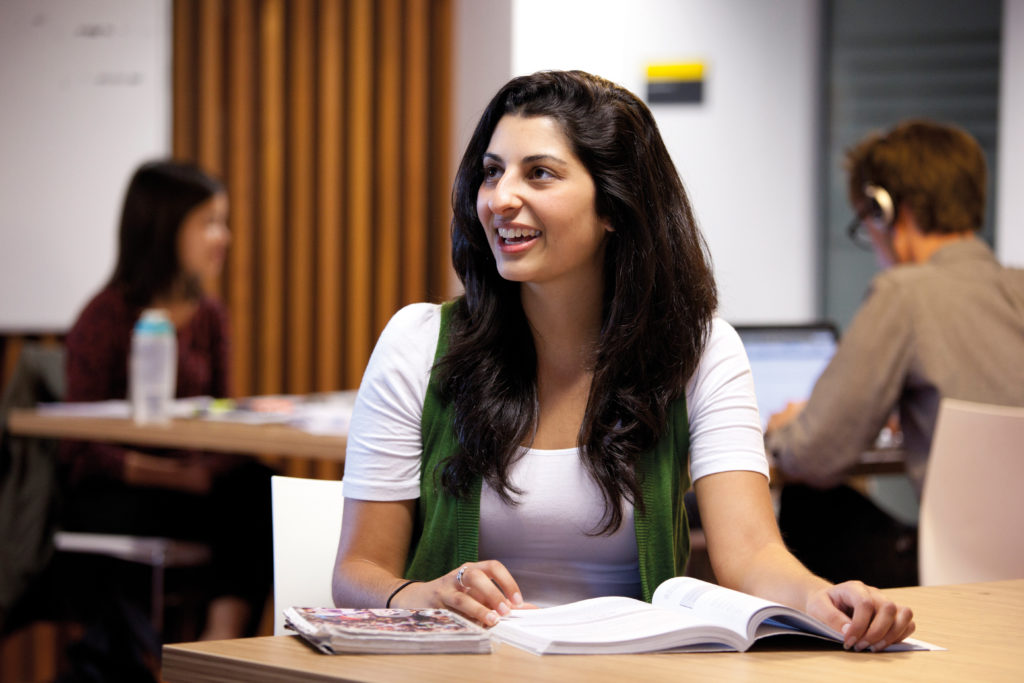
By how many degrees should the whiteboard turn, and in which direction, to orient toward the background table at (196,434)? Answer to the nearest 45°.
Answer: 0° — it already faces it

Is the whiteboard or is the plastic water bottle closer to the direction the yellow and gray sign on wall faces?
the plastic water bottle

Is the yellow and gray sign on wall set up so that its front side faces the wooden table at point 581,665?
yes

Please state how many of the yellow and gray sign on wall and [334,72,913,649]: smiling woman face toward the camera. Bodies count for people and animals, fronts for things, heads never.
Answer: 2

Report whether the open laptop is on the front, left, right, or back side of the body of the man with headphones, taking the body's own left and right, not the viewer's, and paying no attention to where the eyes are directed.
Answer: front

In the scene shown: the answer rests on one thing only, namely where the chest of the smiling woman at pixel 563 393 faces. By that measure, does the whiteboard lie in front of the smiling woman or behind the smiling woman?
behind

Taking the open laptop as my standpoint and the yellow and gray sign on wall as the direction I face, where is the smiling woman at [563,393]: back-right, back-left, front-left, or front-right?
back-left

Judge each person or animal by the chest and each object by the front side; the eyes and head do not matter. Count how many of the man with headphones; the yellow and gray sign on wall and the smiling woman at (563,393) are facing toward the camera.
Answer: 2

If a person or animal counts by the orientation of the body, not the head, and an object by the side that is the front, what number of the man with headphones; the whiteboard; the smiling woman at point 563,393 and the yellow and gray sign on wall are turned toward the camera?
3

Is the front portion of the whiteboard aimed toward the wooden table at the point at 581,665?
yes

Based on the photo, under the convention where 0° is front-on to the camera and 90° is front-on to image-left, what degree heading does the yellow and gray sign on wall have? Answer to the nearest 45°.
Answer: approximately 0°

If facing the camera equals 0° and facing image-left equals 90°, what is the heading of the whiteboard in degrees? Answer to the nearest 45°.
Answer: approximately 0°

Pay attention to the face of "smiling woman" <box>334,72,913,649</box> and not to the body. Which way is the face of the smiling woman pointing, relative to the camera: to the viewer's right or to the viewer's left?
to the viewer's left
